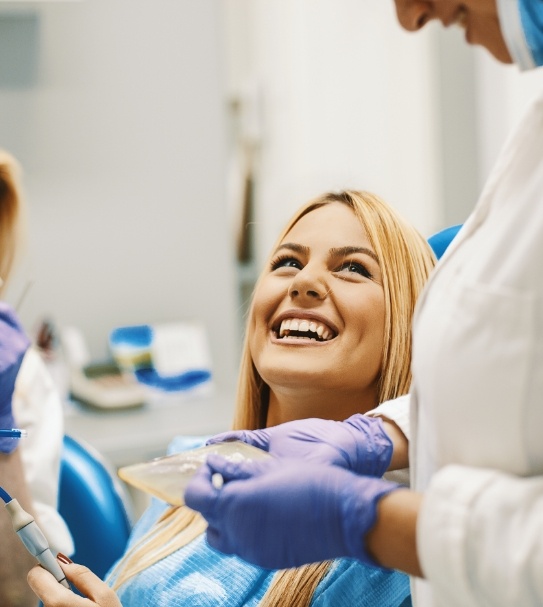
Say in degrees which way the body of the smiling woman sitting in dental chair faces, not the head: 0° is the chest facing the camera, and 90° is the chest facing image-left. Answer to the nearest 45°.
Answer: approximately 45°

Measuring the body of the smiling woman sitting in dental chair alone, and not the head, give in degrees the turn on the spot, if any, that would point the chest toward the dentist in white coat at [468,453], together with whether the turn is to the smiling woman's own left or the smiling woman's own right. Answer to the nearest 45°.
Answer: approximately 45° to the smiling woman's own left

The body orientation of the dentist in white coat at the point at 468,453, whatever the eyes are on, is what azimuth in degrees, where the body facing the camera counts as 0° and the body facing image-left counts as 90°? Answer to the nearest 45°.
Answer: approximately 90°

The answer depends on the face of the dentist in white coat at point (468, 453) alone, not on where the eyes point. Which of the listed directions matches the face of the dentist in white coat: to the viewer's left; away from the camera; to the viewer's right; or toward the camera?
to the viewer's left

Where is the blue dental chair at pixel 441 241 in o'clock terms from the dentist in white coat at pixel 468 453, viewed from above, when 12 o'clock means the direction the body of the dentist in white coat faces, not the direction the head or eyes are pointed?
The blue dental chair is roughly at 3 o'clock from the dentist in white coat.
